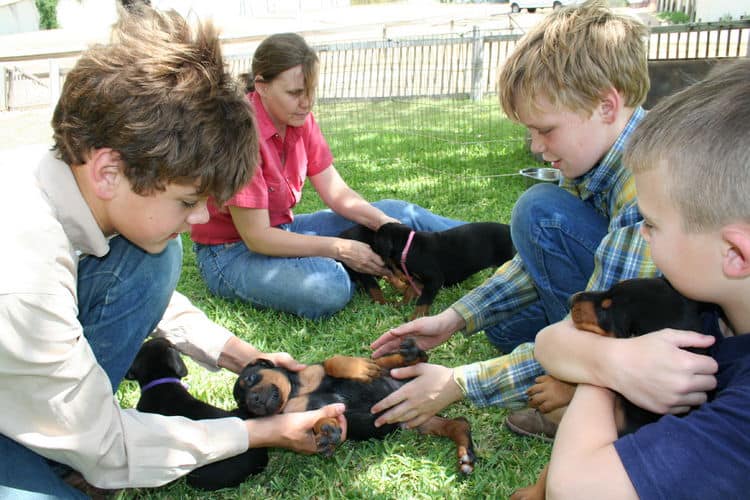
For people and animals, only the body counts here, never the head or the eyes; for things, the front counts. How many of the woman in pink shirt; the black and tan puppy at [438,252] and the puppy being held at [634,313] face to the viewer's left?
2

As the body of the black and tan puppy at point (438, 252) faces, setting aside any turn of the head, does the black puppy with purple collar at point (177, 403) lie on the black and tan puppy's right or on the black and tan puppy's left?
on the black and tan puppy's left

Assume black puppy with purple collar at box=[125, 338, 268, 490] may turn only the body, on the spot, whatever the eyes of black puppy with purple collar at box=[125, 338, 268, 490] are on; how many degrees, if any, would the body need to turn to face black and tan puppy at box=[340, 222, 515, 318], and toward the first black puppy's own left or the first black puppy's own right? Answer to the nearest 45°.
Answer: approximately 90° to the first black puppy's own right

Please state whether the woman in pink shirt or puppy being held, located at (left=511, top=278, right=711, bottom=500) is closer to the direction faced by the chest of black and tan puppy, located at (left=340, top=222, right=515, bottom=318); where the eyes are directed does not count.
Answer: the woman in pink shirt

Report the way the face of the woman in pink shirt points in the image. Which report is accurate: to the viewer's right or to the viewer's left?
to the viewer's right

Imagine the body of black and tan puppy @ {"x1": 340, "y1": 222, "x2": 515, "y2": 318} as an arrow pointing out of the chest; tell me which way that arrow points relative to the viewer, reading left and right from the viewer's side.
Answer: facing to the left of the viewer

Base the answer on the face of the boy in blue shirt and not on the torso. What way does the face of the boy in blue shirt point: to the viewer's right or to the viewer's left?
to the viewer's left

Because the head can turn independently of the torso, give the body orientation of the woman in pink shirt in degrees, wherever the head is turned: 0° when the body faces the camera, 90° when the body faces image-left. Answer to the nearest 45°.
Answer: approximately 315°

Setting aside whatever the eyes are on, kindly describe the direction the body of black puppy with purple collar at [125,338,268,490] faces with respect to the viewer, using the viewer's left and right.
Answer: facing away from the viewer and to the left of the viewer

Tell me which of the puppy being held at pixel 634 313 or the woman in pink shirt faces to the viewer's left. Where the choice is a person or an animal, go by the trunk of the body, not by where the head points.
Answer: the puppy being held

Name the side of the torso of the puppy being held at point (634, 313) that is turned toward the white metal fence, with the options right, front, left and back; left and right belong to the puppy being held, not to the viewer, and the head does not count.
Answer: right

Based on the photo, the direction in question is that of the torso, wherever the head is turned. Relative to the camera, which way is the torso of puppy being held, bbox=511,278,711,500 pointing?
to the viewer's left
